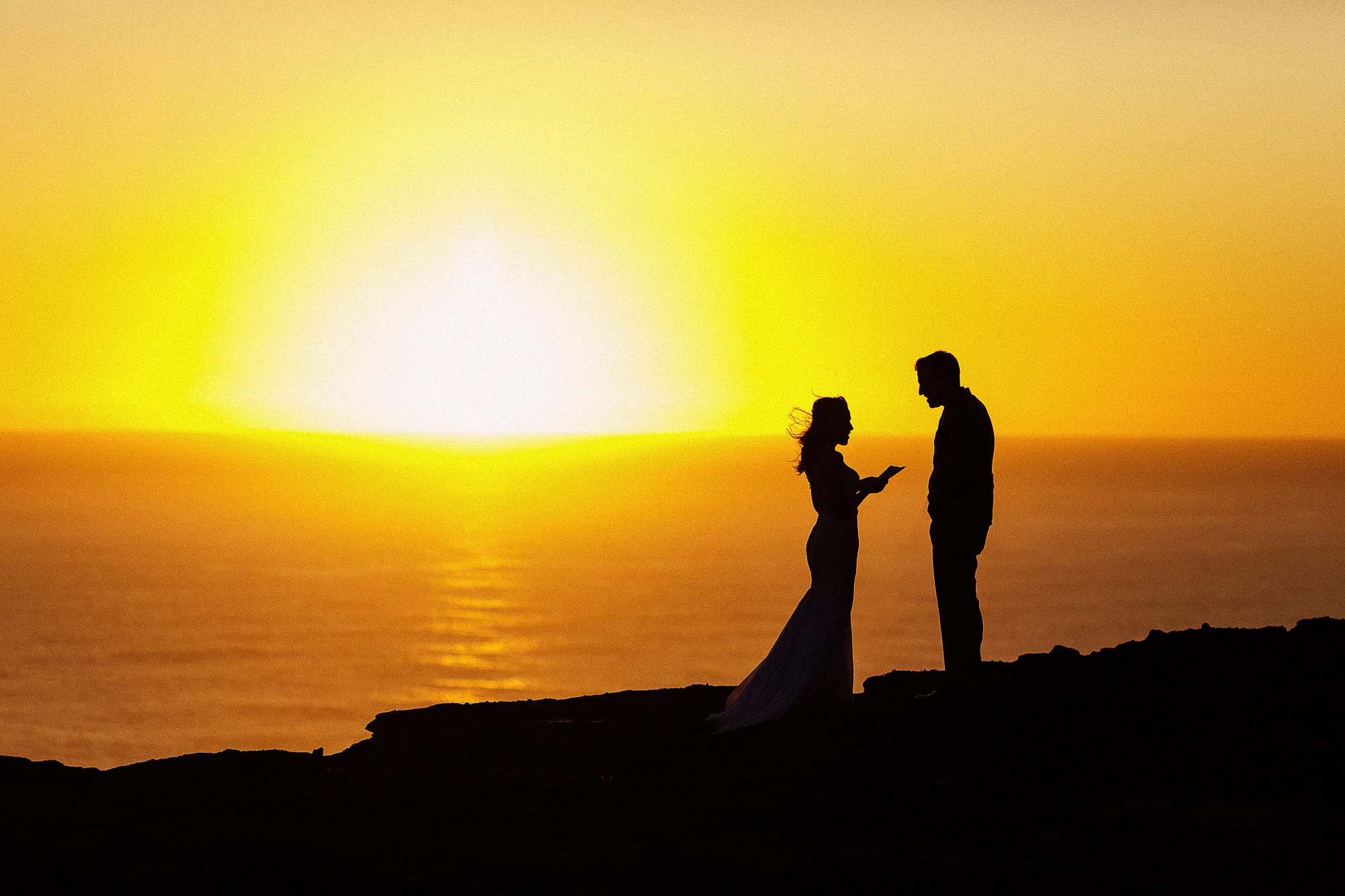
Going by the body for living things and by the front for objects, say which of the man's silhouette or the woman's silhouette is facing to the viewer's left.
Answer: the man's silhouette

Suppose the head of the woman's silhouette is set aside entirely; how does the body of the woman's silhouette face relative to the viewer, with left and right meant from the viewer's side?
facing to the right of the viewer

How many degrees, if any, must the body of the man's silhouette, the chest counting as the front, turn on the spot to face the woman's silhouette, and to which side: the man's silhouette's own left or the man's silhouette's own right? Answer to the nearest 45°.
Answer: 0° — they already face them

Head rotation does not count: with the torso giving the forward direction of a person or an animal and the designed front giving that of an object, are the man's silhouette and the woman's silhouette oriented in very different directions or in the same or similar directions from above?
very different directions

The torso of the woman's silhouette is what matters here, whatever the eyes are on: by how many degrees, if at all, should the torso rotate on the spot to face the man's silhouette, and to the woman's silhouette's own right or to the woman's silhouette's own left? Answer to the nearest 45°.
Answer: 0° — they already face them

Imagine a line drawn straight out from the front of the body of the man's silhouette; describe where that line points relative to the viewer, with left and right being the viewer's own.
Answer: facing to the left of the viewer

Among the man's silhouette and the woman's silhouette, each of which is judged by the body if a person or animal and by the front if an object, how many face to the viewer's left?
1
